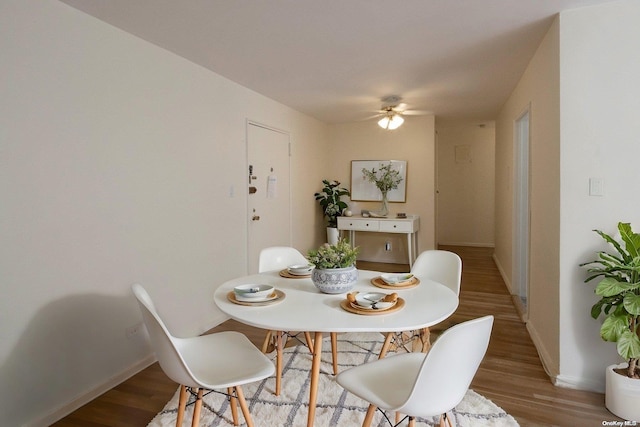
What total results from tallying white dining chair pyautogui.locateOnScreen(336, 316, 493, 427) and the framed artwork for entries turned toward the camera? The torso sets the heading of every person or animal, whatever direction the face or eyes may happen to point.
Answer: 1

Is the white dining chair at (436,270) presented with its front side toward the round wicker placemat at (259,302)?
yes

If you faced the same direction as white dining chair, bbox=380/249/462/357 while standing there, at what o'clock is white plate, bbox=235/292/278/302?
The white plate is roughly at 12 o'clock from the white dining chair.

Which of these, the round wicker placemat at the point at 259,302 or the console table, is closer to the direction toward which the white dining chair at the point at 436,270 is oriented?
the round wicker placemat

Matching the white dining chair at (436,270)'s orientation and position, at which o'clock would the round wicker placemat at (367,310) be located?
The round wicker placemat is roughly at 11 o'clock from the white dining chair.

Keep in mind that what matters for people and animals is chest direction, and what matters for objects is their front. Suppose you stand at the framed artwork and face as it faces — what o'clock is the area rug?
The area rug is roughly at 12 o'clock from the framed artwork.

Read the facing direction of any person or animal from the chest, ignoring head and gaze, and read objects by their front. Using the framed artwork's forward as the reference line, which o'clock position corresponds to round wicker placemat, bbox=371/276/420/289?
The round wicker placemat is roughly at 12 o'clock from the framed artwork.

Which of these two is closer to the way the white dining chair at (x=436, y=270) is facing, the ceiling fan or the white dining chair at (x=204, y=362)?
the white dining chair

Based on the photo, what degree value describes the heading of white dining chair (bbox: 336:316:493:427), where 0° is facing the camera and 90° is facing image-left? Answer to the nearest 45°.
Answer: approximately 135°

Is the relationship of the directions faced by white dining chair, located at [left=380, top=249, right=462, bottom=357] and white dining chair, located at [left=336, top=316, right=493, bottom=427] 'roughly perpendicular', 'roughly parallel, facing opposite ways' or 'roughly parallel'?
roughly perpendicular

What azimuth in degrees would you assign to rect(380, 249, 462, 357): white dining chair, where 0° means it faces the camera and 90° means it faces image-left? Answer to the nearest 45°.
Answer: approximately 45°
